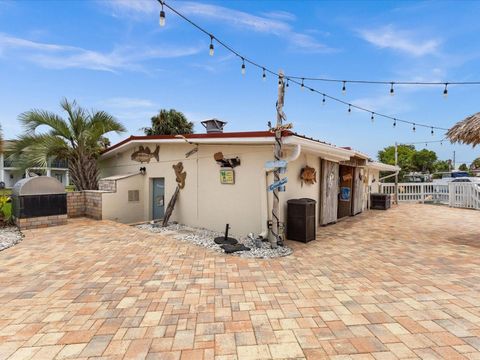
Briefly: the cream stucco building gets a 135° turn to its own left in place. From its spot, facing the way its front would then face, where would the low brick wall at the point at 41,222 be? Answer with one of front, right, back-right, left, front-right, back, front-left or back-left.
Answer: left

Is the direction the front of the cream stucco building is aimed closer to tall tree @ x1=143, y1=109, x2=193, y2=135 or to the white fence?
the white fence

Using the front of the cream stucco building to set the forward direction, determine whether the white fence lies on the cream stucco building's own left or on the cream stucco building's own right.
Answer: on the cream stucco building's own left

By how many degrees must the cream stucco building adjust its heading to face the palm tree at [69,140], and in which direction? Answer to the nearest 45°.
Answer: approximately 135° to its right

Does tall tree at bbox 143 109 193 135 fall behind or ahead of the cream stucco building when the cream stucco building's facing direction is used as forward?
behind

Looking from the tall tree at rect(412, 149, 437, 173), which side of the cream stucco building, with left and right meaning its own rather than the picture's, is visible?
left

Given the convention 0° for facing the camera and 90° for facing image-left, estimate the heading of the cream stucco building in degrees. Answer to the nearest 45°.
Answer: approximately 315°

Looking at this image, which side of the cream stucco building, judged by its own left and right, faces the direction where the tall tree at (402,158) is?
left
